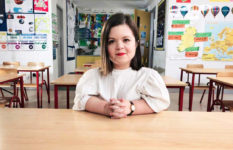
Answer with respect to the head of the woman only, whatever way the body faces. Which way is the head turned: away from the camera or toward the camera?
toward the camera

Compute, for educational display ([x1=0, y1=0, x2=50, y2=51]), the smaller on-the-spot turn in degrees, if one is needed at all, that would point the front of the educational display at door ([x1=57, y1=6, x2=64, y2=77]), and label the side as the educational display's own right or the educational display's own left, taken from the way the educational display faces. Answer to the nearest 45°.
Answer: approximately 135° to the educational display's own left

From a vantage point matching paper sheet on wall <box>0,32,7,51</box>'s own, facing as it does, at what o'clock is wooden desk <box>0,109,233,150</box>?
The wooden desk is roughly at 12 o'clock from the paper sheet on wall.

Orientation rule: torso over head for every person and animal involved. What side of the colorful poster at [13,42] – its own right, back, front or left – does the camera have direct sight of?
front

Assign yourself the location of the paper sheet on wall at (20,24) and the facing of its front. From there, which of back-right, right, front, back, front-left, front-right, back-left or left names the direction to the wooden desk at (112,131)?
front

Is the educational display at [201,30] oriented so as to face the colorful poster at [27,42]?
no

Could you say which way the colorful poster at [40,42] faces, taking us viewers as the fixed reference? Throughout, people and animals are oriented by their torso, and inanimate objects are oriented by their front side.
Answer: facing the viewer

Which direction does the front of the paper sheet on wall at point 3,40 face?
toward the camera

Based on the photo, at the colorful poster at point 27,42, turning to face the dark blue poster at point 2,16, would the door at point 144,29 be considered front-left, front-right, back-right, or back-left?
back-right

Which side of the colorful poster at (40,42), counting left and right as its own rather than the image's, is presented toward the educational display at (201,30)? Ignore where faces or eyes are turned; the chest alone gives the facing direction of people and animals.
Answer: left

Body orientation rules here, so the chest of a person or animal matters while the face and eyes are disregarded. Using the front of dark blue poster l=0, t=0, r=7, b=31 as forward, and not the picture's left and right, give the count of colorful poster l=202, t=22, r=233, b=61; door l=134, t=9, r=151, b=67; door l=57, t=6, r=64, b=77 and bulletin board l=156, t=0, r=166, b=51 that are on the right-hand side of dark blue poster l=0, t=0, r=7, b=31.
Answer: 0
